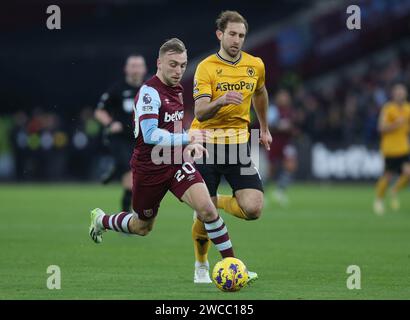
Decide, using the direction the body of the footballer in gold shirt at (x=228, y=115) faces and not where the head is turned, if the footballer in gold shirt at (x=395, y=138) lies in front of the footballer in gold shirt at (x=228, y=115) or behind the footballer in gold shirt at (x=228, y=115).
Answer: behind

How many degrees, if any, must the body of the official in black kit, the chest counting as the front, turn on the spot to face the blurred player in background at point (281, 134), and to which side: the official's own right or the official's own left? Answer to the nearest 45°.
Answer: approximately 90° to the official's own left

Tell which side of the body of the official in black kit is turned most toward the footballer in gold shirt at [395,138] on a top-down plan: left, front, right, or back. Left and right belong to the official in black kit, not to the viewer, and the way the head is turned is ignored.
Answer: left

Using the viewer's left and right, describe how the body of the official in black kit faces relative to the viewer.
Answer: facing the viewer and to the right of the viewer

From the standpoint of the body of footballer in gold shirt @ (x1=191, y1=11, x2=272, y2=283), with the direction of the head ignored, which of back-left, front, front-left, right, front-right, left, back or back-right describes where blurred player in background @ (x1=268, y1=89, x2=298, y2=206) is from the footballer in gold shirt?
back

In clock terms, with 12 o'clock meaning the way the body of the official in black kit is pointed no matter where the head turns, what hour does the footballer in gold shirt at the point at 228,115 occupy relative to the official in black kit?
The footballer in gold shirt is roughly at 1 o'clock from the official in black kit.

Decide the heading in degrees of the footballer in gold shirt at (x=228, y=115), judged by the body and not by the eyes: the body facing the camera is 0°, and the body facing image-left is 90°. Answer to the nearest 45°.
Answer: approximately 0°

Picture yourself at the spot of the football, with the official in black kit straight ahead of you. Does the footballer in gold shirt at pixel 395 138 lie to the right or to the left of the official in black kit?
right

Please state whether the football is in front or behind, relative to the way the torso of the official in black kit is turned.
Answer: in front

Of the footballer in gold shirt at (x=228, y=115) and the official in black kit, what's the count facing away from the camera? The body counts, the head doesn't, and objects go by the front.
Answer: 0

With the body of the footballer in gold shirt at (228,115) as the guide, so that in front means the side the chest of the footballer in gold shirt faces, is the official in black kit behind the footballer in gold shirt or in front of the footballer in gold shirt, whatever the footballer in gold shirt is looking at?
behind
